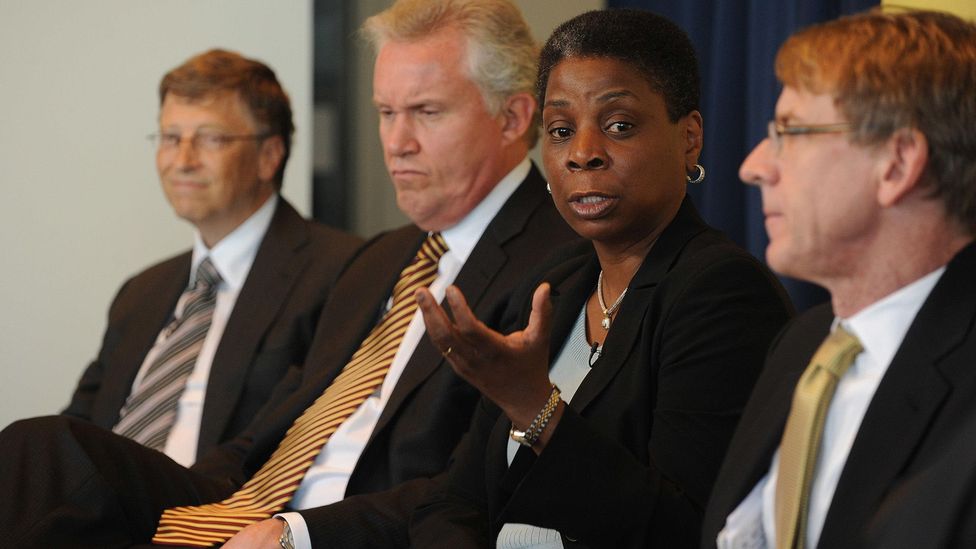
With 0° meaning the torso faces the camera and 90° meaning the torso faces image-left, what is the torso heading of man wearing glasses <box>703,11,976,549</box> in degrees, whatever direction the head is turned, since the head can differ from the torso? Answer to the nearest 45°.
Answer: approximately 45°

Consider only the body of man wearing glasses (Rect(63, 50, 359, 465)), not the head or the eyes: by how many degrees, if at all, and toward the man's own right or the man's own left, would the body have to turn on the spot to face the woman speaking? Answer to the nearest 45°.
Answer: approximately 45° to the man's own left

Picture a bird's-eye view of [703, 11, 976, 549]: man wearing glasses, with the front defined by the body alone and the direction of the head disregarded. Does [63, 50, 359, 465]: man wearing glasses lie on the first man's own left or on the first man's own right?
on the first man's own right

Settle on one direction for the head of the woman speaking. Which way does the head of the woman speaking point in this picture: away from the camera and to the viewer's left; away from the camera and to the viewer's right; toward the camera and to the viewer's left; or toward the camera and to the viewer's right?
toward the camera and to the viewer's left

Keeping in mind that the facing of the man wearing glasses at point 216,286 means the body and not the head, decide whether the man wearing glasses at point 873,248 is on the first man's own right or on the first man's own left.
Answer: on the first man's own left

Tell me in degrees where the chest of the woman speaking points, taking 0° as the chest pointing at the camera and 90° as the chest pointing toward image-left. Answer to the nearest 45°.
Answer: approximately 45°

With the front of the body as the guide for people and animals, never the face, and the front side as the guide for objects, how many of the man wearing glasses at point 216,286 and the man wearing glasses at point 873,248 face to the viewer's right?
0

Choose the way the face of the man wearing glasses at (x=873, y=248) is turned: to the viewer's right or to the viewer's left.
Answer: to the viewer's left

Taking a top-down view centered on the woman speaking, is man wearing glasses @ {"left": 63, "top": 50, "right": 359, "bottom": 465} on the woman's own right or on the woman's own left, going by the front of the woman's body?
on the woman's own right
